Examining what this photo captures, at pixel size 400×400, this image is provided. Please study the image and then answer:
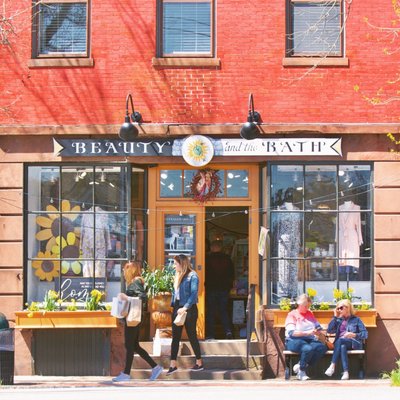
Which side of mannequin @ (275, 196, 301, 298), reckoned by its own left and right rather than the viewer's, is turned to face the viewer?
front

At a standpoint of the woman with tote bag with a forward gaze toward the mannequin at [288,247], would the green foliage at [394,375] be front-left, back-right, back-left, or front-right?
front-right

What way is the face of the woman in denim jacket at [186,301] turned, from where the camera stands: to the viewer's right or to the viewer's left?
to the viewer's left

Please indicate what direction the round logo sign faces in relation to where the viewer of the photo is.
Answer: facing the viewer

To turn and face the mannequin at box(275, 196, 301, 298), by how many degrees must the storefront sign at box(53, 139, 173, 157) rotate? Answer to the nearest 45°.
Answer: approximately 90° to its left

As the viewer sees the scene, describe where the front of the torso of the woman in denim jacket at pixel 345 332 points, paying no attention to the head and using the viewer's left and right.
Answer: facing the viewer and to the left of the viewer

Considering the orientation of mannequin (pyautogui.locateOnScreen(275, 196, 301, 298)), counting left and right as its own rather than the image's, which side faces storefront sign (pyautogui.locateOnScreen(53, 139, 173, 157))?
right

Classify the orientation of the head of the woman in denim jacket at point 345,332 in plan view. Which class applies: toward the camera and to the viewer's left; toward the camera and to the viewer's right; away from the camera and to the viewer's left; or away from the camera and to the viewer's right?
toward the camera and to the viewer's left

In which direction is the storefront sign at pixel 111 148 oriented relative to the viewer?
toward the camera
